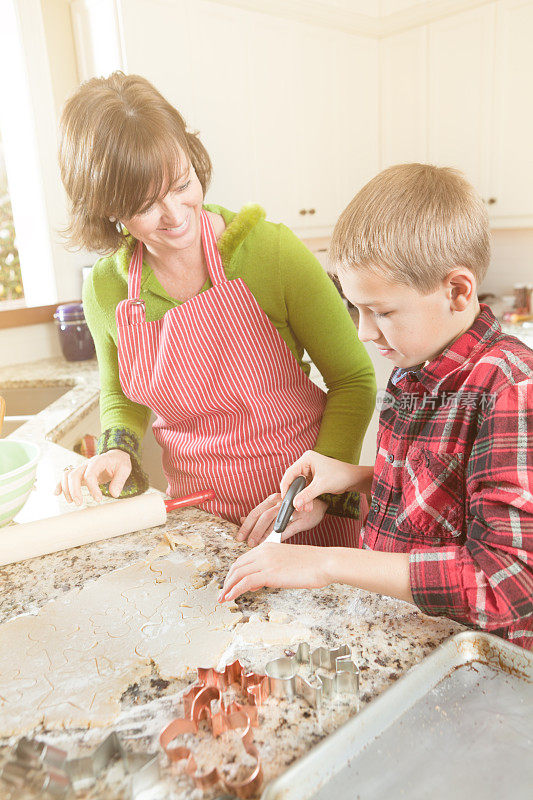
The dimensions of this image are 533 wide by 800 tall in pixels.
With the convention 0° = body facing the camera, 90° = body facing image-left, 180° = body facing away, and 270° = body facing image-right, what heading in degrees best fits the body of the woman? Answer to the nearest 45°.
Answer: approximately 0°

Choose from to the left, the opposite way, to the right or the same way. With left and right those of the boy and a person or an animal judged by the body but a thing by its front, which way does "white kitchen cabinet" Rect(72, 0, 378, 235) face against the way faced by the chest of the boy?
to the left

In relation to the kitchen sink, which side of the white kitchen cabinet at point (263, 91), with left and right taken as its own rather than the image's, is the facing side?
right

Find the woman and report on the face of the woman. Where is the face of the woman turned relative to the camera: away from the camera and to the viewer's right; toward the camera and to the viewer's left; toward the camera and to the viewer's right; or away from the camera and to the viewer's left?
toward the camera and to the viewer's right

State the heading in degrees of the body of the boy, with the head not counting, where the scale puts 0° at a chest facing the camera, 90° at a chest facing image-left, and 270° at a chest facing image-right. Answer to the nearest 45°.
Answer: approximately 45°

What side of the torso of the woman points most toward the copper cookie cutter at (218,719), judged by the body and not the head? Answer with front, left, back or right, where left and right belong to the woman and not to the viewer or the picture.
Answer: front

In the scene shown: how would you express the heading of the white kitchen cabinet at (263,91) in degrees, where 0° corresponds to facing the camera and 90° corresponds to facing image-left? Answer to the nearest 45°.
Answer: approximately 315°

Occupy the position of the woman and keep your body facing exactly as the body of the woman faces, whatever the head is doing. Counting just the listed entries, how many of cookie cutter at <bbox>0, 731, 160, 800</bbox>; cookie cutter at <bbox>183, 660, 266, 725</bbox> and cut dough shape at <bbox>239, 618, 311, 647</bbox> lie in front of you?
3

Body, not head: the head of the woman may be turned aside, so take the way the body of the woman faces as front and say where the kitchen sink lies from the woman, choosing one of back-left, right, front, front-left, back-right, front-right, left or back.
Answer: back-right

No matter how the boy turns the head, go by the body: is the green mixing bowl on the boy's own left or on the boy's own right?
on the boy's own right

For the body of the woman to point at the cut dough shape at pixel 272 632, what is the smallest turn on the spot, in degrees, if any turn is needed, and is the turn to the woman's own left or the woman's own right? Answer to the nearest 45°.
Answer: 0° — they already face it

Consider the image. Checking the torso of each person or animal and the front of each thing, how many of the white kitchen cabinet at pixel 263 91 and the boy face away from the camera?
0

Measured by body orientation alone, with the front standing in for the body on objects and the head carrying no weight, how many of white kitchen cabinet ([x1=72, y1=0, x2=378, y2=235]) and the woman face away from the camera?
0

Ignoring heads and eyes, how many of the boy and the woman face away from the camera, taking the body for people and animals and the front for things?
0

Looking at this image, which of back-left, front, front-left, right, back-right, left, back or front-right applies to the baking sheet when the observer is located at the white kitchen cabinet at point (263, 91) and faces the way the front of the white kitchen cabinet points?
front-right

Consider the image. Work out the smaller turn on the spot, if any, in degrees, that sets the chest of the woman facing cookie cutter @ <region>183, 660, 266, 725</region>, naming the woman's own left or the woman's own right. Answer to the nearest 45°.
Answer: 0° — they already face it
